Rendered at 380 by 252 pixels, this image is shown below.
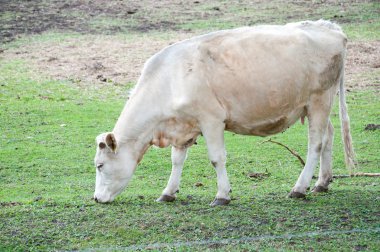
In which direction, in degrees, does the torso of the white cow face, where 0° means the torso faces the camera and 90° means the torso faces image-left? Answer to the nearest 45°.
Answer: approximately 90°
